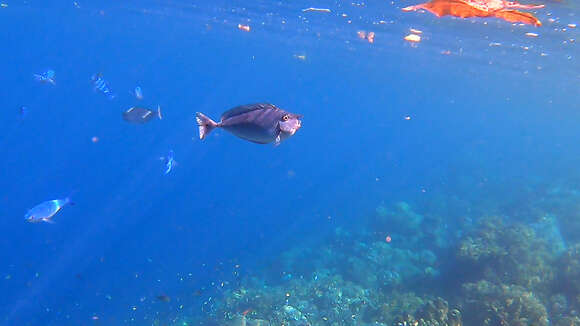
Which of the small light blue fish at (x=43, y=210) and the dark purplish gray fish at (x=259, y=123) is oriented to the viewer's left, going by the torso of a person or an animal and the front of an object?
the small light blue fish

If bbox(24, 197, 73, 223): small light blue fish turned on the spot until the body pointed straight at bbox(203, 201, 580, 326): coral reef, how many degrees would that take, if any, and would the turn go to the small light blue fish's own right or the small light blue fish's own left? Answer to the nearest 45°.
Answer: approximately 180°

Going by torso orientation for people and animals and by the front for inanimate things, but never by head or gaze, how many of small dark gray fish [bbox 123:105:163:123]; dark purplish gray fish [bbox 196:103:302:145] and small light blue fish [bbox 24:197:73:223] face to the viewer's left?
2

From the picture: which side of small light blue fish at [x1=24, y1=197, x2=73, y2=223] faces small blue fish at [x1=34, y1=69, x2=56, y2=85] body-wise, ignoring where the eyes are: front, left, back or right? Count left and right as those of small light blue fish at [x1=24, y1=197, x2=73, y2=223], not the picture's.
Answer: right

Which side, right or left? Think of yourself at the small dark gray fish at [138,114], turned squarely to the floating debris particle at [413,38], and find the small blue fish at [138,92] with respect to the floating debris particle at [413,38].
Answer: left

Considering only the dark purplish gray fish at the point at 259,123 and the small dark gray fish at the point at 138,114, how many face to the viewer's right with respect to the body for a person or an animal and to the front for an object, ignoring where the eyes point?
1

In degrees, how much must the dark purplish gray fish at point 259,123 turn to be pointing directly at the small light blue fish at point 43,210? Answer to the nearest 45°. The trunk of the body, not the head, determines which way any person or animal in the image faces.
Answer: approximately 135° to its left

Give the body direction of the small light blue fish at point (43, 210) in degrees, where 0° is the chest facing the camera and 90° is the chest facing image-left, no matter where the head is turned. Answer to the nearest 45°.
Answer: approximately 90°

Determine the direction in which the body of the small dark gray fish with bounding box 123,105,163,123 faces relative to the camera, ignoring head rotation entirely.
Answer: to the viewer's left

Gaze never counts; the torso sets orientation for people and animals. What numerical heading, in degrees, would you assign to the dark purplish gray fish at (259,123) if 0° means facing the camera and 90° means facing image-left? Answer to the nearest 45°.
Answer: approximately 270°

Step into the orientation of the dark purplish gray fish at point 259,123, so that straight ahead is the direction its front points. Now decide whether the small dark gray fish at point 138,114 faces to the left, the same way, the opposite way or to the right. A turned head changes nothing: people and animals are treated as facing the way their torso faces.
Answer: the opposite way

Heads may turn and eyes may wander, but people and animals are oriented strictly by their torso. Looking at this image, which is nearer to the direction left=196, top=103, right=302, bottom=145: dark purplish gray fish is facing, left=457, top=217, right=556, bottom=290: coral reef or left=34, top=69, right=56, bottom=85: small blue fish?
the coral reef
